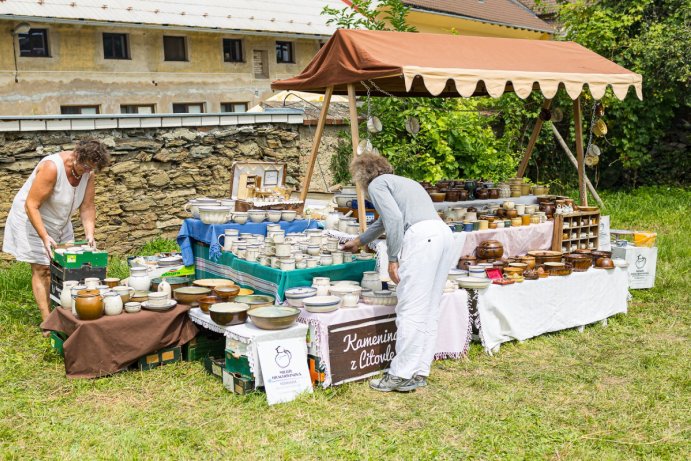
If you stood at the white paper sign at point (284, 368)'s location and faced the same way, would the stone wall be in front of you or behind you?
behind

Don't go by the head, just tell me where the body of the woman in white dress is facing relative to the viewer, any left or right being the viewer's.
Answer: facing the viewer and to the right of the viewer

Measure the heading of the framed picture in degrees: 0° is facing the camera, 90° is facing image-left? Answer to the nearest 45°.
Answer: approximately 0°

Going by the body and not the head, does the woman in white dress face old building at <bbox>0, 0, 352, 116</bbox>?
no

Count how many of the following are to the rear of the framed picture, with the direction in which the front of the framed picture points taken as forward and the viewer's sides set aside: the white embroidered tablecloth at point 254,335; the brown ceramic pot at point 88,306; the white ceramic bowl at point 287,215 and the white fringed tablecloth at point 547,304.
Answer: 0

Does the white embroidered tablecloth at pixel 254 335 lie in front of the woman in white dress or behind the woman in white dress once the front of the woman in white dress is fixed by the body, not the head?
in front

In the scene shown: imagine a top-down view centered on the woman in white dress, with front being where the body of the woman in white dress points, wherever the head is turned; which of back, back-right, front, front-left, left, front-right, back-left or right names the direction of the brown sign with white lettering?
front

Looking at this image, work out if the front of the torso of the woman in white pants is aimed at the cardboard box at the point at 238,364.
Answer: no

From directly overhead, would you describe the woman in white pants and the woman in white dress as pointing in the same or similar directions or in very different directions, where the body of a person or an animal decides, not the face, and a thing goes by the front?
very different directions

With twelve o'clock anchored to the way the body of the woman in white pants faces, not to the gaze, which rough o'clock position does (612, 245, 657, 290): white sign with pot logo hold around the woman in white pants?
The white sign with pot logo is roughly at 3 o'clock from the woman in white pants.

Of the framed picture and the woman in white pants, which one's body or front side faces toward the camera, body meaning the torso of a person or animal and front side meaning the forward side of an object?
the framed picture

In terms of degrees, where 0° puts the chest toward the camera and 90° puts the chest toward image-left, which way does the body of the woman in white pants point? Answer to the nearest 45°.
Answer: approximately 135°

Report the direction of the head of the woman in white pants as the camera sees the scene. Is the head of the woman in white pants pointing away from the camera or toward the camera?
away from the camera

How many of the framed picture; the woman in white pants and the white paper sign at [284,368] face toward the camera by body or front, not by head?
2

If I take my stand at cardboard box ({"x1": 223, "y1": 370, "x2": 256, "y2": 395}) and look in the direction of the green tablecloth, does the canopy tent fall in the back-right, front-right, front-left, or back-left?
front-right

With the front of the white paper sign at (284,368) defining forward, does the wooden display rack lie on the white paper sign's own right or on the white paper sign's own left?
on the white paper sign's own left

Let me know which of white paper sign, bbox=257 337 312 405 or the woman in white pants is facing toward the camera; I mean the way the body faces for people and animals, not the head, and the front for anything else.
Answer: the white paper sign

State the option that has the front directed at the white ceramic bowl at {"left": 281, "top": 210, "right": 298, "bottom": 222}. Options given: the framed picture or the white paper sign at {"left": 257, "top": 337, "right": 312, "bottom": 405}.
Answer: the framed picture

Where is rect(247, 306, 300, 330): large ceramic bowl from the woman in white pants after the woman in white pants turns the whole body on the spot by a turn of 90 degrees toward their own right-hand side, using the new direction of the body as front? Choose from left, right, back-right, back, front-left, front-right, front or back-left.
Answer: back-left
